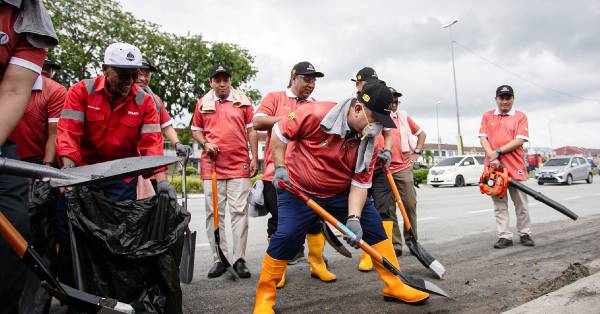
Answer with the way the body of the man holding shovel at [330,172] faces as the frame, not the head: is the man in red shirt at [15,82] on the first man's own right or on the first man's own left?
on the first man's own right

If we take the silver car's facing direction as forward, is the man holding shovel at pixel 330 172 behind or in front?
in front

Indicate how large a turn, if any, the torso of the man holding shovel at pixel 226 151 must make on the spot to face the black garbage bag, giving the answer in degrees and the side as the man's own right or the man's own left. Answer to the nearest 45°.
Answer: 0° — they already face it

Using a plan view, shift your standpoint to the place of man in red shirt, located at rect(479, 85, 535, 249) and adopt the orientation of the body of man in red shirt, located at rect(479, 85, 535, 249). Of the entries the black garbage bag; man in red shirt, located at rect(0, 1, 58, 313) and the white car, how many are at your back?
1

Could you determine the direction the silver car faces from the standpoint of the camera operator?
facing the viewer and to the left of the viewer

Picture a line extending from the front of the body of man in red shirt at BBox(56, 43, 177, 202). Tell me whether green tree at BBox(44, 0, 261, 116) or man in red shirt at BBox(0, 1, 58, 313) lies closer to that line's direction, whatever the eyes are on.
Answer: the man in red shirt

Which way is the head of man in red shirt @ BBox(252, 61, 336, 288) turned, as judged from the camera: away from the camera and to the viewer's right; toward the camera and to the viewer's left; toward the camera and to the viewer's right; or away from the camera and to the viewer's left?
toward the camera and to the viewer's right

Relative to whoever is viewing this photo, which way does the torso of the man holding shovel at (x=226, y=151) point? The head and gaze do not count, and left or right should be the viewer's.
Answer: facing the viewer

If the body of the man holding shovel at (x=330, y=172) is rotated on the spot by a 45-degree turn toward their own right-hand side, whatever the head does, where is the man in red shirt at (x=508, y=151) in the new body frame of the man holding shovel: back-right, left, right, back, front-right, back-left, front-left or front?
back-left

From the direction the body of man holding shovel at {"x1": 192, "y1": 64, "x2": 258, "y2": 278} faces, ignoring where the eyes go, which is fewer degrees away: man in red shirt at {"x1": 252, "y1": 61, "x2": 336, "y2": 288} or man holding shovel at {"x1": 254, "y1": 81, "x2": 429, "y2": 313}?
the man holding shovel

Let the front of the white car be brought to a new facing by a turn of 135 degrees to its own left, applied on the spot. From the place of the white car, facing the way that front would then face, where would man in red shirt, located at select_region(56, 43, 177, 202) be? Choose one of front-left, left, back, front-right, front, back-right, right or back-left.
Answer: right

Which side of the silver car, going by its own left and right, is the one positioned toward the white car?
front

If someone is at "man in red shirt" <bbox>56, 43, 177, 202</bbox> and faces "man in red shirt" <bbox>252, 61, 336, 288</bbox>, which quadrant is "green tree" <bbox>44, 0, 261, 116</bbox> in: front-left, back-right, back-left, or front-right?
front-left

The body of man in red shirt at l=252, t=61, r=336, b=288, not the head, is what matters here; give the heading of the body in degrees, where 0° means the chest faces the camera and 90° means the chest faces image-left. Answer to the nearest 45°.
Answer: approximately 315°

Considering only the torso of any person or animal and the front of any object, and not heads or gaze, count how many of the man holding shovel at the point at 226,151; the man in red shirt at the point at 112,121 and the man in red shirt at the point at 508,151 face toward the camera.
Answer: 3

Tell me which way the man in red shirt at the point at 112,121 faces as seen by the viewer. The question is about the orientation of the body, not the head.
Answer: toward the camera
